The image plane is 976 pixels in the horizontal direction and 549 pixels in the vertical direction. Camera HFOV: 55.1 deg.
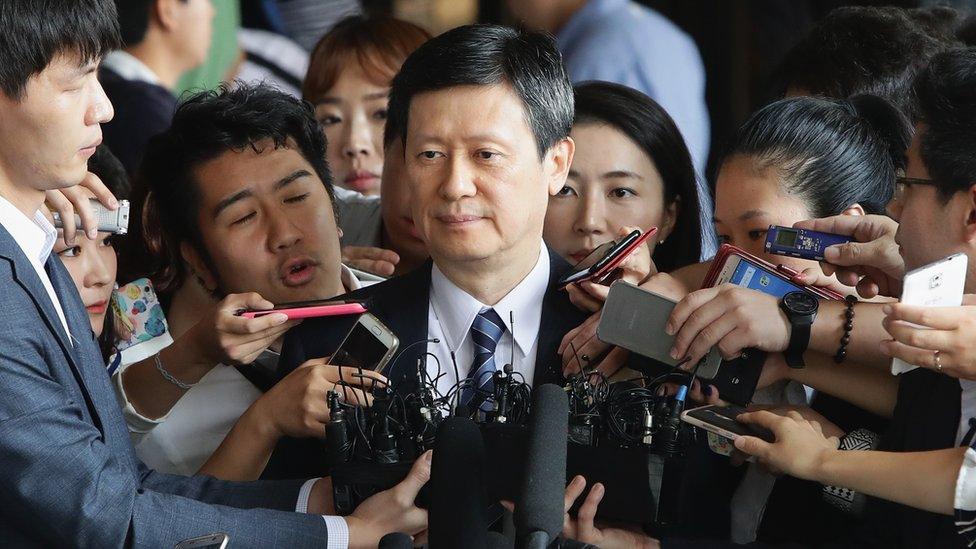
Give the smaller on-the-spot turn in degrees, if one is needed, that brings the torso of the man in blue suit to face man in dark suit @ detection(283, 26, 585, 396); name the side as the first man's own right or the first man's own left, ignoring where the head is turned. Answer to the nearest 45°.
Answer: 0° — they already face them

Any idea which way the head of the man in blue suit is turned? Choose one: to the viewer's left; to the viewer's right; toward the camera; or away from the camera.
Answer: to the viewer's right

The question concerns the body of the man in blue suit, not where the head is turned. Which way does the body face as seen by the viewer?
to the viewer's right
